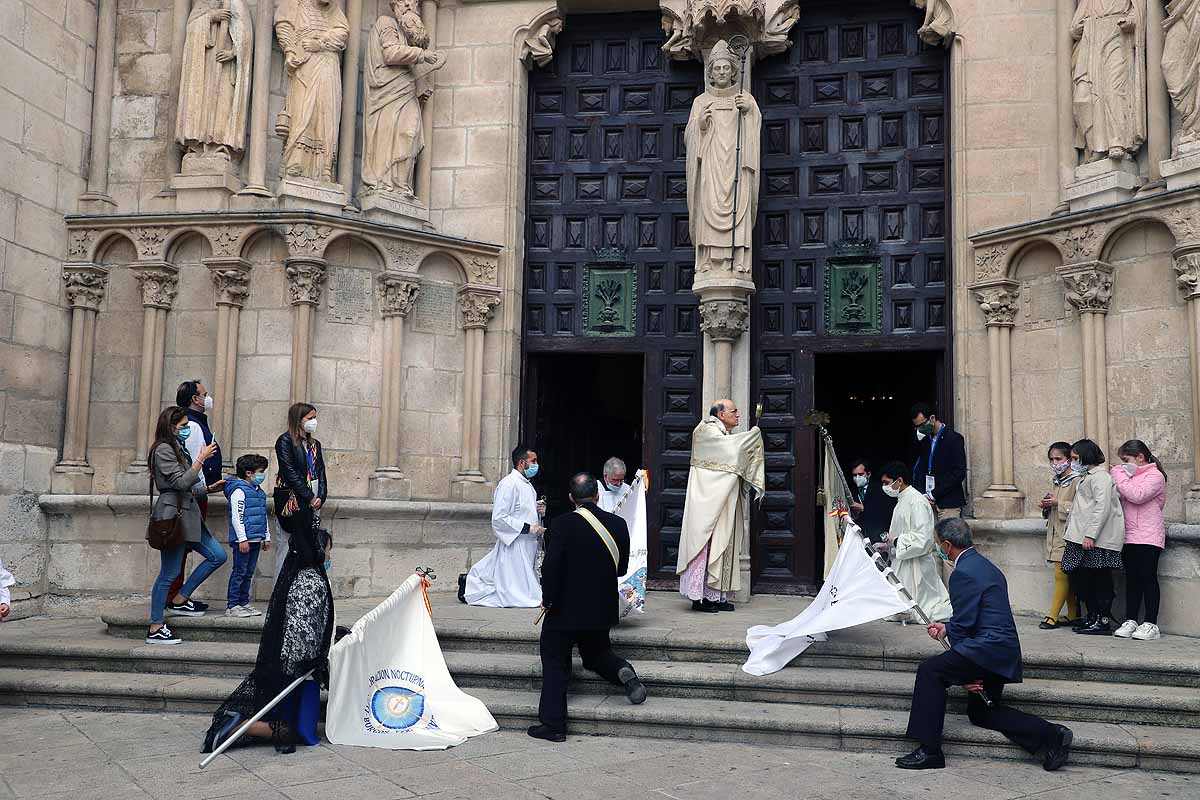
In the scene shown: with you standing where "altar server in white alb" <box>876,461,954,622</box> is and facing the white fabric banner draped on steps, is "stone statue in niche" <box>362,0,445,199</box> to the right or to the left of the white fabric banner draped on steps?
right

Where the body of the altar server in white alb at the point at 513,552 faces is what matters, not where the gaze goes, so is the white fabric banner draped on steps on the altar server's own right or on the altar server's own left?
on the altar server's own right

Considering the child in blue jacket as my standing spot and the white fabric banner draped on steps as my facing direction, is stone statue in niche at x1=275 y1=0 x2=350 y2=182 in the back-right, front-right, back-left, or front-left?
back-left

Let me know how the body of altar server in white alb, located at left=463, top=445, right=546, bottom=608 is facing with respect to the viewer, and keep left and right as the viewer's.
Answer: facing to the right of the viewer

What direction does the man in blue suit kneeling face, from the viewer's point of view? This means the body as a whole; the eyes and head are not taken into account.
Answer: to the viewer's left

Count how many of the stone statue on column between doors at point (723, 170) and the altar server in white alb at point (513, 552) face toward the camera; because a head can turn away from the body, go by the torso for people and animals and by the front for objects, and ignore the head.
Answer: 1

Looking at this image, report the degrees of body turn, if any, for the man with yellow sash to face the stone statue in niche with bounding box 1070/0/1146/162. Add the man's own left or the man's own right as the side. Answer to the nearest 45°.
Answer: approximately 90° to the man's own right

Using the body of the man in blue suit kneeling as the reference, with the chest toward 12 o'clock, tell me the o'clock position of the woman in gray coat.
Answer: The woman in gray coat is roughly at 12 o'clock from the man in blue suit kneeling.

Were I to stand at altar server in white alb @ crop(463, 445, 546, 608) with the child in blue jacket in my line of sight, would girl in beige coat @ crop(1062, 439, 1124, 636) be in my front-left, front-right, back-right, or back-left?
back-left

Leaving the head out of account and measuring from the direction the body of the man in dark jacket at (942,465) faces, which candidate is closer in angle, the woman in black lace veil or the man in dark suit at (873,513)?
the woman in black lace veil
